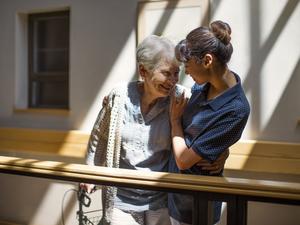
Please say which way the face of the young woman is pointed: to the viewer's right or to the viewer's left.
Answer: to the viewer's left

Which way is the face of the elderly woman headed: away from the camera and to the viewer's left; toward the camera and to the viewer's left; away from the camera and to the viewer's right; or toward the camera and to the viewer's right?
toward the camera and to the viewer's right

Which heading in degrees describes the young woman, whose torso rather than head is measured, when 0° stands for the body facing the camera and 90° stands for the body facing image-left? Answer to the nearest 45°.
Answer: approximately 45°

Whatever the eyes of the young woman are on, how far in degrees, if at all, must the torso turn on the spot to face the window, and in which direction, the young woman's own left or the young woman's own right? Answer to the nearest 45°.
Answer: approximately 90° to the young woman's own right
